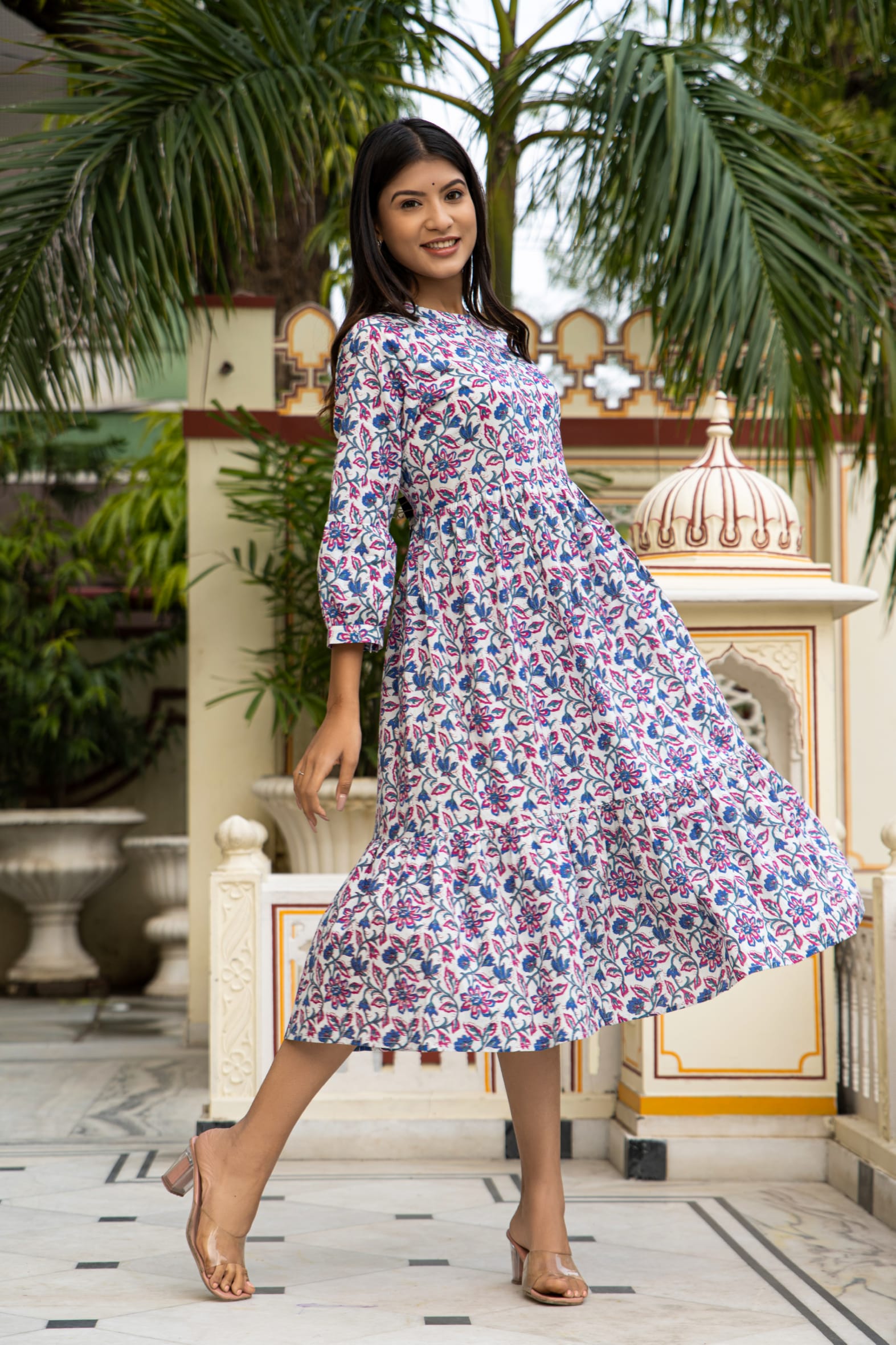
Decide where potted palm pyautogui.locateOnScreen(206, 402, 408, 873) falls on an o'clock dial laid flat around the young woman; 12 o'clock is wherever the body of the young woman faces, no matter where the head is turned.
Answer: The potted palm is roughly at 7 o'clock from the young woman.

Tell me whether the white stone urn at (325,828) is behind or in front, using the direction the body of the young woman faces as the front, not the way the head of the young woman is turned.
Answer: behind

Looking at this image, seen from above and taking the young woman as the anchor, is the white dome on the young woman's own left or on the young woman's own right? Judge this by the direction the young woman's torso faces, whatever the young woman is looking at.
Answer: on the young woman's own left

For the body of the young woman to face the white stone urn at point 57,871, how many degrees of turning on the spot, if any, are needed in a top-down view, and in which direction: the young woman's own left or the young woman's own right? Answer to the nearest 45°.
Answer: approximately 180°

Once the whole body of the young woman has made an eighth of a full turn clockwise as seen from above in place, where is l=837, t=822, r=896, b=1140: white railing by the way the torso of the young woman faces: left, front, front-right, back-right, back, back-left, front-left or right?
back-left

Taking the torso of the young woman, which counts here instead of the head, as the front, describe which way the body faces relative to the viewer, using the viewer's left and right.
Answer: facing the viewer and to the right of the viewer

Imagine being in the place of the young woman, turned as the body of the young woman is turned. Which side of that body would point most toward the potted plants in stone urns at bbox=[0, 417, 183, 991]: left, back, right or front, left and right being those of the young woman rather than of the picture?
back
